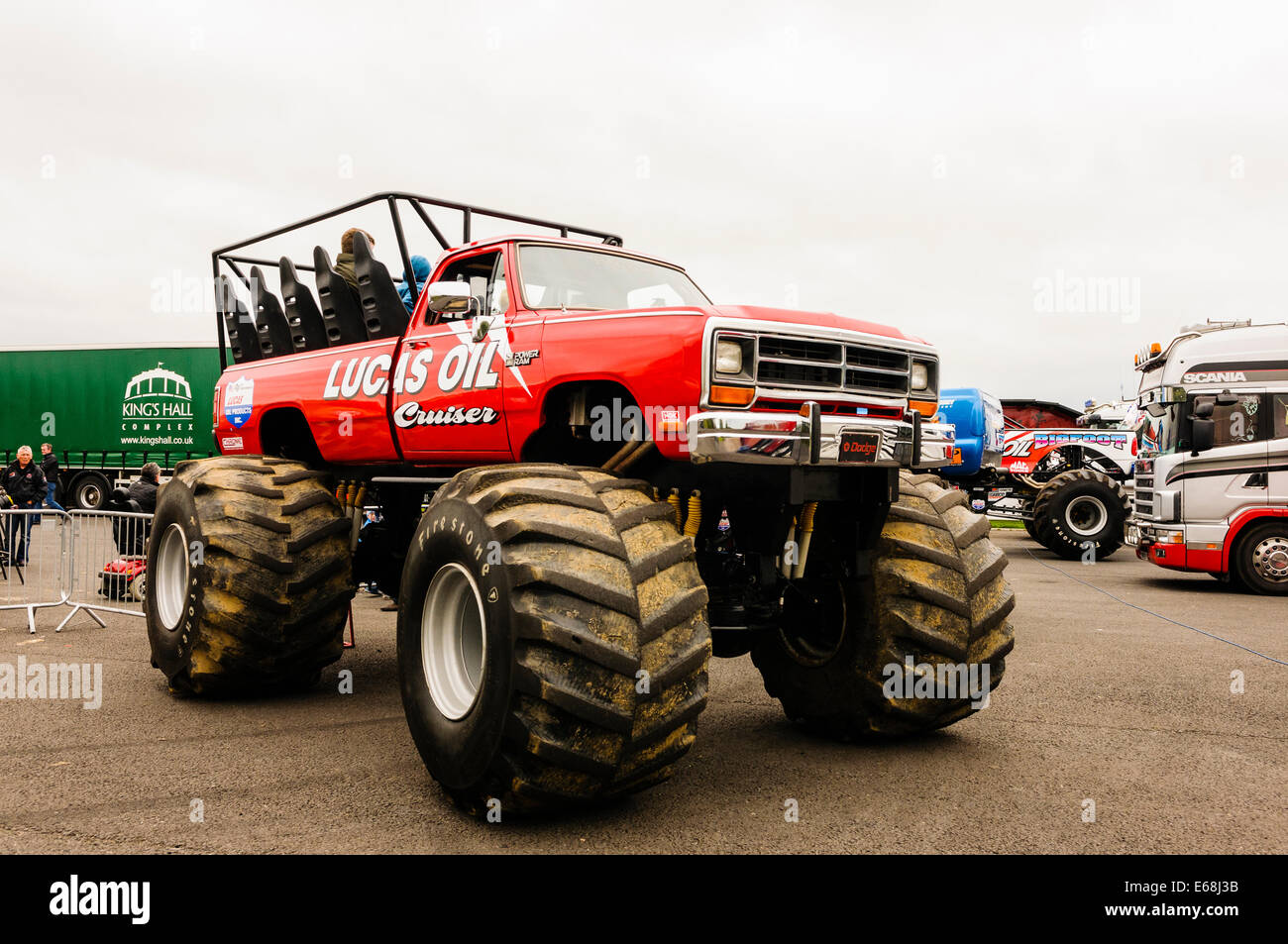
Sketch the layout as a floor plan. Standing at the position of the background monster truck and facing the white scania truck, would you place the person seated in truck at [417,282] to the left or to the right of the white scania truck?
right

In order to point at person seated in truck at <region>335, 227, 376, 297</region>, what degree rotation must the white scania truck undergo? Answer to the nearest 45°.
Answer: approximately 45° to its left

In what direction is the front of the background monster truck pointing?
to the viewer's left

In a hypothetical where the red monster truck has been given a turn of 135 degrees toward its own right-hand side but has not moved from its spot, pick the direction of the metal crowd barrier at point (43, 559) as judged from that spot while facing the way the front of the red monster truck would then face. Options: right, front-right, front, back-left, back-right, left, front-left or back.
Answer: front-right

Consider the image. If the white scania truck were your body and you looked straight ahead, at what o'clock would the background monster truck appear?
The background monster truck is roughly at 2 o'clock from the white scania truck.

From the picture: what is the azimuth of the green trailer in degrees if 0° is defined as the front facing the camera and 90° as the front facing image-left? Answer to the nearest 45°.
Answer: approximately 270°

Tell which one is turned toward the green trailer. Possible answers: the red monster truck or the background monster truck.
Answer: the background monster truck

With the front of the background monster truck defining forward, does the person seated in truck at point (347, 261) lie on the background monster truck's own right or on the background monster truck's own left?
on the background monster truck's own left

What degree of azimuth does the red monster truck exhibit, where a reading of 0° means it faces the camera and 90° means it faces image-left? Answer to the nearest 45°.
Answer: approximately 315°

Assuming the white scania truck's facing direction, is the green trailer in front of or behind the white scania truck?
in front

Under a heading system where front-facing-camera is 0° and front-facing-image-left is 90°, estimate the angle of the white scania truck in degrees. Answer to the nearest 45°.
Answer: approximately 90°

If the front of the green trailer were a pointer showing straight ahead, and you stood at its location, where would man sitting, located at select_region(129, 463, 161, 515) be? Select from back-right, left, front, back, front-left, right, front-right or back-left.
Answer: right
